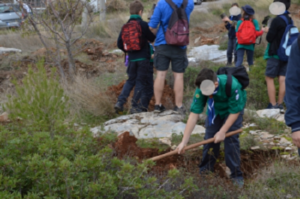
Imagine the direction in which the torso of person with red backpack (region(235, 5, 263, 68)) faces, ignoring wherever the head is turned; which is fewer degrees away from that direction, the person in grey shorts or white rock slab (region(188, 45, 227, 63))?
the white rock slab

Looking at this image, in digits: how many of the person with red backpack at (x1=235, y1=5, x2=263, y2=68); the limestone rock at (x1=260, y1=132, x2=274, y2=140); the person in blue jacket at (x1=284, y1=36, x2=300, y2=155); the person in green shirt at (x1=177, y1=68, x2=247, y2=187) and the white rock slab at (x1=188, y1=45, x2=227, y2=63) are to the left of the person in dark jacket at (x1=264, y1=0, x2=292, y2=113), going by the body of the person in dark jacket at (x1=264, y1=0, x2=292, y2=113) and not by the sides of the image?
3

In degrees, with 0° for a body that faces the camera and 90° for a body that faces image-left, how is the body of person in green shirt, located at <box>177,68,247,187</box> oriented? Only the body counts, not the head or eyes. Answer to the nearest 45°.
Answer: approximately 45°

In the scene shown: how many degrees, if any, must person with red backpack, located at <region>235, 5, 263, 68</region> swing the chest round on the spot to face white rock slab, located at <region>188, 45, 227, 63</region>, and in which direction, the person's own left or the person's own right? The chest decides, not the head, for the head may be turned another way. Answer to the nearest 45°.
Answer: approximately 45° to the person's own left

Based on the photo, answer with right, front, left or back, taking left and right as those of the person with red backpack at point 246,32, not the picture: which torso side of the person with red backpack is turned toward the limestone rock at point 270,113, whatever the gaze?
back

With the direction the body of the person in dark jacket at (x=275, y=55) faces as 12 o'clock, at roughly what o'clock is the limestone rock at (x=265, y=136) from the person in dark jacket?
The limestone rock is roughly at 9 o'clock from the person in dark jacket.

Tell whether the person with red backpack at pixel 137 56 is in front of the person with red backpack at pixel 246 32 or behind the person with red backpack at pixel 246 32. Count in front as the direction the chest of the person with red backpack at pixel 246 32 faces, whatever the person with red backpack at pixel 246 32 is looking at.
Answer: behind

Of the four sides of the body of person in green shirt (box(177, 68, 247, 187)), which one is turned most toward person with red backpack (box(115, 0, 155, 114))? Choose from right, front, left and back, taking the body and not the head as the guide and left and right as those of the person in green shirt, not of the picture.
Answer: right

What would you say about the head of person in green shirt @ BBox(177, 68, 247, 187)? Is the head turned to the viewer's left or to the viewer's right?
to the viewer's left

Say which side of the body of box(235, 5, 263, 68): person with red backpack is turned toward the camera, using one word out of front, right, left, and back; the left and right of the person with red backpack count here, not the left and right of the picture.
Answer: back

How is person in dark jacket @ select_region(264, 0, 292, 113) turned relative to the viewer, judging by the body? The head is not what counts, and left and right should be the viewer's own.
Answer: facing to the left of the viewer

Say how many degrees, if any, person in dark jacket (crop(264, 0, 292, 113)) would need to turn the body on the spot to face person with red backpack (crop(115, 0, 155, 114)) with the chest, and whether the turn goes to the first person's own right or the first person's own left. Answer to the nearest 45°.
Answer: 0° — they already face them
